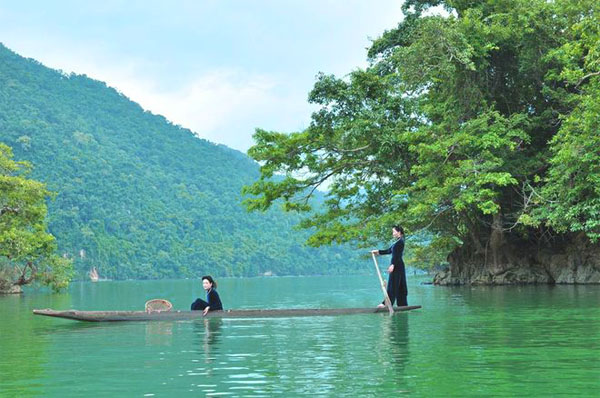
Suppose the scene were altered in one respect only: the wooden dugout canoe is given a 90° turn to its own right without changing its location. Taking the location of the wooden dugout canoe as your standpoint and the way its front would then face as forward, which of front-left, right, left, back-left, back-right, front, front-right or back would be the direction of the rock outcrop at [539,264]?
front-right

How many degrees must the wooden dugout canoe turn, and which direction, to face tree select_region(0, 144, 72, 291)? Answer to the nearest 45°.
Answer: approximately 90° to its right

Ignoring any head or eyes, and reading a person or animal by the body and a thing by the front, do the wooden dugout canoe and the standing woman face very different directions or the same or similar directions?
same or similar directions

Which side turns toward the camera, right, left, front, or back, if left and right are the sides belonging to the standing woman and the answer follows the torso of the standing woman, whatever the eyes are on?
left

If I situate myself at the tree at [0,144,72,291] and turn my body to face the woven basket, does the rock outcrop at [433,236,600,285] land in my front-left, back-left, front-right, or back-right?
front-left

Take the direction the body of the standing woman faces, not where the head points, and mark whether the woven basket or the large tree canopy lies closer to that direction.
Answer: the woven basket

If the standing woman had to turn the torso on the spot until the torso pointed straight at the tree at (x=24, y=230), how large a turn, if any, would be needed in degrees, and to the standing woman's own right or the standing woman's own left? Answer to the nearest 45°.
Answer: approximately 45° to the standing woman's own right

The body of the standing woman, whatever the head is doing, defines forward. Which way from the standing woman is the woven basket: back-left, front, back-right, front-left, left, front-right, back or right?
front

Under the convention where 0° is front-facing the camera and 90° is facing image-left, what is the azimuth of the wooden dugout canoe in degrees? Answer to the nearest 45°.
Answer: approximately 90°

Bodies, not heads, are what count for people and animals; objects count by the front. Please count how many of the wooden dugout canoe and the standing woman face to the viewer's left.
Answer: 2

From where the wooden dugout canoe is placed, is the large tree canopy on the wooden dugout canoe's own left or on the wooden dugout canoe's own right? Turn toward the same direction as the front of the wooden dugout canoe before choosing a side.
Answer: on the wooden dugout canoe's own right
